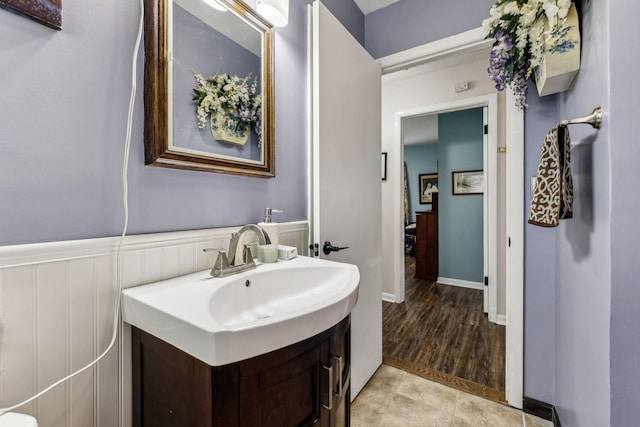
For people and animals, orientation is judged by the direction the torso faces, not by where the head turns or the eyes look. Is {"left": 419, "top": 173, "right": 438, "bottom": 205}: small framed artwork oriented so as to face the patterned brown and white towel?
yes

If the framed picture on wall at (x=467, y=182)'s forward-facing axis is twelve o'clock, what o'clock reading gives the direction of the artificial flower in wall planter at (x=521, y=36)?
The artificial flower in wall planter is roughly at 12 o'clock from the framed picture on wall.

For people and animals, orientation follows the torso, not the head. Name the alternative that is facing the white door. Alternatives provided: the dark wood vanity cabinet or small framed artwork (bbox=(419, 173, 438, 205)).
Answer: the small framed artwork

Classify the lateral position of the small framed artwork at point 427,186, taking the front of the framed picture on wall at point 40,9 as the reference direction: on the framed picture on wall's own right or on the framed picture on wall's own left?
on the framed picture on wall's own left

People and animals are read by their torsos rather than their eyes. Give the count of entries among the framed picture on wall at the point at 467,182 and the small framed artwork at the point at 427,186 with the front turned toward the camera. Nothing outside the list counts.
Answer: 2
